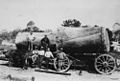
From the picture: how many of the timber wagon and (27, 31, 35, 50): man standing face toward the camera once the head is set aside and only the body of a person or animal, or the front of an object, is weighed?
1

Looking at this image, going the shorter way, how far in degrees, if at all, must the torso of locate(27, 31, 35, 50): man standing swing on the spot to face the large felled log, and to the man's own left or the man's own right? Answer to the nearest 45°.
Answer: approximately 45° to the man's own left

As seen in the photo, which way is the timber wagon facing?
to the viewer's left

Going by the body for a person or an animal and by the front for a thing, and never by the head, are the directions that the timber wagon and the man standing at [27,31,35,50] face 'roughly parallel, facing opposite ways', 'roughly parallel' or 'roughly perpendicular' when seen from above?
roughly perpendicular
